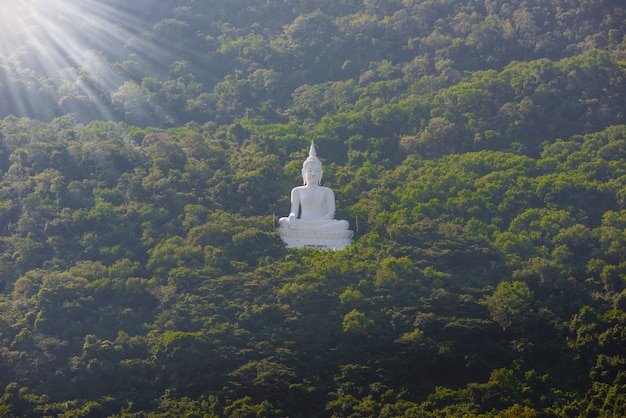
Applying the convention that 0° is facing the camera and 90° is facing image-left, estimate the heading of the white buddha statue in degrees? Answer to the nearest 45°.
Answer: approximately 0°
